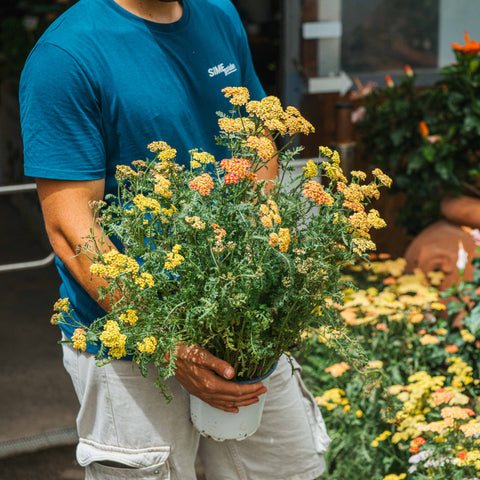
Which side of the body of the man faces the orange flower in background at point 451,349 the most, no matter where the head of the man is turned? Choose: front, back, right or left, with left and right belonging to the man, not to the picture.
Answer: left

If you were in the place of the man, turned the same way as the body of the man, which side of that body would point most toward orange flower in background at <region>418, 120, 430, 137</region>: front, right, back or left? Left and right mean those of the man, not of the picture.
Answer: left

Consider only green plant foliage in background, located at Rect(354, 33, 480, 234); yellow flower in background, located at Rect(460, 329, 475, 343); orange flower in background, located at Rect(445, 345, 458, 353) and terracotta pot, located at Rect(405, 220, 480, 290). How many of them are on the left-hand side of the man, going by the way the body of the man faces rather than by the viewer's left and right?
4

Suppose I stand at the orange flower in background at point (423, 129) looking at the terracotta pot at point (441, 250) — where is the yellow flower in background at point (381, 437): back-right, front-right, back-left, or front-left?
front-right

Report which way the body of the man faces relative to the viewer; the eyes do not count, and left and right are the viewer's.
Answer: facing the viewer and to the right of the viewer

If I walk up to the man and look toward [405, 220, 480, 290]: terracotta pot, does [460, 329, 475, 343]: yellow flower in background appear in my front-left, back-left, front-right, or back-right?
front-right

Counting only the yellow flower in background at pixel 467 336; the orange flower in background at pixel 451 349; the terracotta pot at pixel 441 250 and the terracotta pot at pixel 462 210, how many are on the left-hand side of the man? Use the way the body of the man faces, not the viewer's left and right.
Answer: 4
